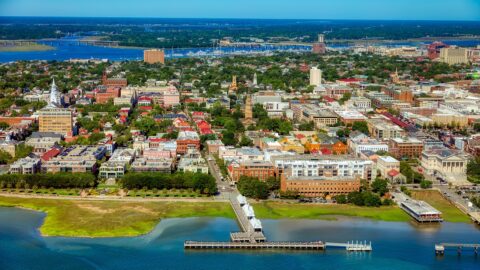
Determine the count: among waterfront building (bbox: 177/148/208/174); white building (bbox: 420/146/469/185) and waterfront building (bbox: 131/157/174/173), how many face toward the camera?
3

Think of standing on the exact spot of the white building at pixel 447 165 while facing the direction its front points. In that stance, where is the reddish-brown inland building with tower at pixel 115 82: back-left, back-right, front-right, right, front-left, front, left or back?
back-right

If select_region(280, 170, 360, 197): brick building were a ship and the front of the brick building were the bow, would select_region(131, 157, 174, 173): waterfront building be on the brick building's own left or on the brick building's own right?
on the brick building's own right

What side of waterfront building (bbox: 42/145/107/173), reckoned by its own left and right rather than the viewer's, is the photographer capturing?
front

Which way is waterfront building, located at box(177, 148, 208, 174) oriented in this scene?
toward the camera

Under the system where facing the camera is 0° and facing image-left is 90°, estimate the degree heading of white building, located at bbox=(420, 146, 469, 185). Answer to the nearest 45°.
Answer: approximately 0°

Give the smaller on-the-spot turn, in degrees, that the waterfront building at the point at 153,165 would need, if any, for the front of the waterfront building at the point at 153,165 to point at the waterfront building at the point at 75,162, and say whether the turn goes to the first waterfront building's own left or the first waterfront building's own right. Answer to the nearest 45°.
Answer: approximately 90° to the first waterfront building's own right

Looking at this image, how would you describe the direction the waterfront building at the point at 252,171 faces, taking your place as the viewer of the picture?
facing the viewer

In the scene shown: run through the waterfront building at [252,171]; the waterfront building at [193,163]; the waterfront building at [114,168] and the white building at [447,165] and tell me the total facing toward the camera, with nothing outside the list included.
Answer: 4

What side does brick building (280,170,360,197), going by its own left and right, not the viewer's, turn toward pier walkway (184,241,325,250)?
front

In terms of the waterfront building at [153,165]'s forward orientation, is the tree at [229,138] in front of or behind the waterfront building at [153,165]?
behind

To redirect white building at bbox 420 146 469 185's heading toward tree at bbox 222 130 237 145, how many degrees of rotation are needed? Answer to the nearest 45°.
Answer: approximately 90° to its right

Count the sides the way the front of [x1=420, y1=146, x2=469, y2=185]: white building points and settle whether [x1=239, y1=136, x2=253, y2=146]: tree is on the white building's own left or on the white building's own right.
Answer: on the white building's own right

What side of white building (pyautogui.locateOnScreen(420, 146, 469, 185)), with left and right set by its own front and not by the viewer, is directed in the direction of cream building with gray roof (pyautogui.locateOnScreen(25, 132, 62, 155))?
right

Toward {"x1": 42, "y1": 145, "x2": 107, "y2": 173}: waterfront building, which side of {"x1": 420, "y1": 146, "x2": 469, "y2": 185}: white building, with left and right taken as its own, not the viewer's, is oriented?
right
